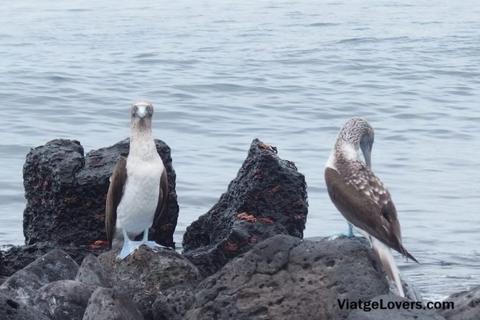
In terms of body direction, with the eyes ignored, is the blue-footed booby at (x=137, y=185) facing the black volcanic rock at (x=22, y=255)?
no

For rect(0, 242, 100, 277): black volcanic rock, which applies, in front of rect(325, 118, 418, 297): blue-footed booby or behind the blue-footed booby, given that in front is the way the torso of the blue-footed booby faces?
in front

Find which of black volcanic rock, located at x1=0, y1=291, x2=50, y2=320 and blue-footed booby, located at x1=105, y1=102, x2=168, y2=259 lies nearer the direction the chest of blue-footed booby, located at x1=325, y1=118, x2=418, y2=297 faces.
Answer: the blue-footed booby

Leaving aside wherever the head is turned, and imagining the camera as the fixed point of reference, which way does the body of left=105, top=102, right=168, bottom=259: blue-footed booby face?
toward the camera

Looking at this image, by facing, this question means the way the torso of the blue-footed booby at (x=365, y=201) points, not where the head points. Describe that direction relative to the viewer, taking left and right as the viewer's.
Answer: facing away from the viewer and to the left of the viewer

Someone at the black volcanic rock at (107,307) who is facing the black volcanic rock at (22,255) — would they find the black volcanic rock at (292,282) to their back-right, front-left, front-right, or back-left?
back-right

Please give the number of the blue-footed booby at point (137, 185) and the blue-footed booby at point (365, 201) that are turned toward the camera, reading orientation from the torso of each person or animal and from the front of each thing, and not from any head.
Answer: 1

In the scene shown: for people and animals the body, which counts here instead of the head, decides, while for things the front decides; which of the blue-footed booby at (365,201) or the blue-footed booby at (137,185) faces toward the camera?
the blue-footed booby at (137,185)
